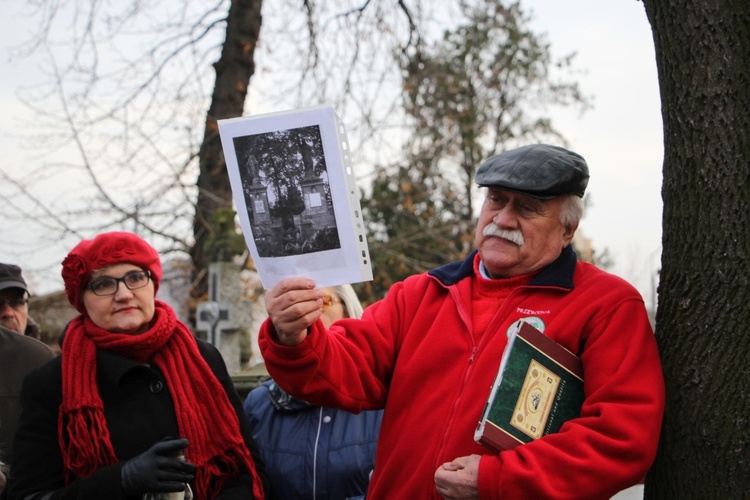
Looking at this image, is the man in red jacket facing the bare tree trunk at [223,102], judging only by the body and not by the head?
no

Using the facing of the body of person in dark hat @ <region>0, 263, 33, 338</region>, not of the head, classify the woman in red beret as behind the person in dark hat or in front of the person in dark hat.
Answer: in front

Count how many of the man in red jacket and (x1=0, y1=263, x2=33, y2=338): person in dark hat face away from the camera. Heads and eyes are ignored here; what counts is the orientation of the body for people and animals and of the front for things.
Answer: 0

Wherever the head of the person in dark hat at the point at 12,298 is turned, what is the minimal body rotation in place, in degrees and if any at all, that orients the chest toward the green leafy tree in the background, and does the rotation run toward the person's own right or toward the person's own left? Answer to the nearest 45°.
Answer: approximately 135° to the person's own left

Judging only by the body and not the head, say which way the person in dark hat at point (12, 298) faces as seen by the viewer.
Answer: toward the camera

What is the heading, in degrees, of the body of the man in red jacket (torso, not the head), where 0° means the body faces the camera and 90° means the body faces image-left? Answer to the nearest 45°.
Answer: approximately 45°

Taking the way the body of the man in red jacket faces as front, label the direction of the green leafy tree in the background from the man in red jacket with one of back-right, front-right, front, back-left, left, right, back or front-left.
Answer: back-right

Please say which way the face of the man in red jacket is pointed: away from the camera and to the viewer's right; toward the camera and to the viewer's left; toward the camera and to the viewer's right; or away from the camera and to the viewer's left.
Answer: toward the camera and to the viewer's left

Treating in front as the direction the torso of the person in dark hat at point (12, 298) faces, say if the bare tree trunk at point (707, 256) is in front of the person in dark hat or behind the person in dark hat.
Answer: in front

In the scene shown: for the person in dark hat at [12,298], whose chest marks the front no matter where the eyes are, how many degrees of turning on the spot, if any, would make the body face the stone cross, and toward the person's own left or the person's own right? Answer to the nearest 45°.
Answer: approximately 135° to the person's own left

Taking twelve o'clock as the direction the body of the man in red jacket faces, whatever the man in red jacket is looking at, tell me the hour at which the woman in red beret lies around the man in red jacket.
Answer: The woman in red beret is roughly at 2 o'clock from the man in red jacket.

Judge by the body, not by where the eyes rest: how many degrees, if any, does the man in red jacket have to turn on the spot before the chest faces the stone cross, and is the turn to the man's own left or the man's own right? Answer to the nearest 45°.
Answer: approximately 90° to the man's own right

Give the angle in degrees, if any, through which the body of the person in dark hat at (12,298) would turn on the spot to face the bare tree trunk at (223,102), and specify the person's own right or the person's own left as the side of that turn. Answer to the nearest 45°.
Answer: approximately 135° to the person's own left

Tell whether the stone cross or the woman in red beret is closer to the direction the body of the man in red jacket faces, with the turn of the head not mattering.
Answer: the woman in red beret
